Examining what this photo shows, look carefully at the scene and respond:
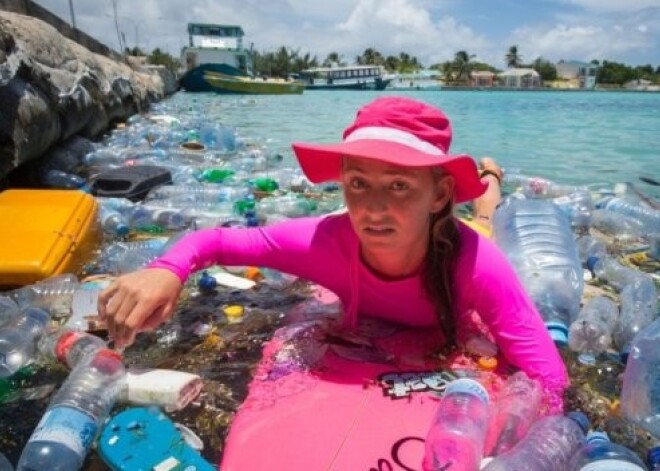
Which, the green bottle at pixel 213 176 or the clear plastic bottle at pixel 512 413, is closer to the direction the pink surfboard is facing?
the clear plastic bottle

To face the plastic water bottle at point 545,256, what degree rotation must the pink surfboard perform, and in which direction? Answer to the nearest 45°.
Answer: approximately 135° to its left

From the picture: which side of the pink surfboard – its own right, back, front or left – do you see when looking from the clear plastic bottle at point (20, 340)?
right

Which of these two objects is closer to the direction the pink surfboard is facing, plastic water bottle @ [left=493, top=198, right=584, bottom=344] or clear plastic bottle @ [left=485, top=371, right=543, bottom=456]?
the clear plastic bottle

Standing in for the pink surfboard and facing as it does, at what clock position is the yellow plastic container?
The yellow plastic container is roughly at 4 o'clock from the pink surfboard.

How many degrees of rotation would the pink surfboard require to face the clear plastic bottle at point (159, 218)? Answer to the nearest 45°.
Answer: approximately 135° to its right

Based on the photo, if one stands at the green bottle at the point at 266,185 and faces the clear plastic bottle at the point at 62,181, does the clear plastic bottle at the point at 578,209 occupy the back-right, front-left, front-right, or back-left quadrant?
back-left

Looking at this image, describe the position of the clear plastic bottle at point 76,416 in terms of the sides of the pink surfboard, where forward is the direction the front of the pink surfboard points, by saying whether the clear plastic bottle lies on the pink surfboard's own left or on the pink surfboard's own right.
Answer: on the pink surfboard's own right

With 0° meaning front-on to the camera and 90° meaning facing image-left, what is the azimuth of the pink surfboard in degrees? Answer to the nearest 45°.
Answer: approximately 0°

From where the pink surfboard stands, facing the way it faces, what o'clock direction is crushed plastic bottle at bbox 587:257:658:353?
The crushed plastic bottle is roughly at 8 o'clock from the pink surfboard.

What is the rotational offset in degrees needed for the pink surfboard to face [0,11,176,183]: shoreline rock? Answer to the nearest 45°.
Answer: approximately 135° to its right

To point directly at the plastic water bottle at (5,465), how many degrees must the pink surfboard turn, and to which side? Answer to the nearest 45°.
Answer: approximately 90° to its right

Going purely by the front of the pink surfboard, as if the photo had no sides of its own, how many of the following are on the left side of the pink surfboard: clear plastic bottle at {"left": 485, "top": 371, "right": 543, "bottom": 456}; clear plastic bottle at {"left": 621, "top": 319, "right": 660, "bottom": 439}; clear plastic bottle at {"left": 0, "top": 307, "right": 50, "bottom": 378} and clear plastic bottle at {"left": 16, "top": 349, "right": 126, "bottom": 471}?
2

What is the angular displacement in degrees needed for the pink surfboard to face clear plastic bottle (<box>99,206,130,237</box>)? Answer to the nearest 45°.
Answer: approximately 135° to its right

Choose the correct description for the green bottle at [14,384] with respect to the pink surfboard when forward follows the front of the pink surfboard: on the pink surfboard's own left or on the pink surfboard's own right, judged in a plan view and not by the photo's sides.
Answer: on the pink surfboard's own right

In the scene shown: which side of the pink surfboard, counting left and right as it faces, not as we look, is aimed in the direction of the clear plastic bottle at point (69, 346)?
right

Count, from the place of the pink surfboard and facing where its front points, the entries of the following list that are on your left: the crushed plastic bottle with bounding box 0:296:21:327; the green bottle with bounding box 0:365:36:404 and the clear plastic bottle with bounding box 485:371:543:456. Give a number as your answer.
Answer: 1
